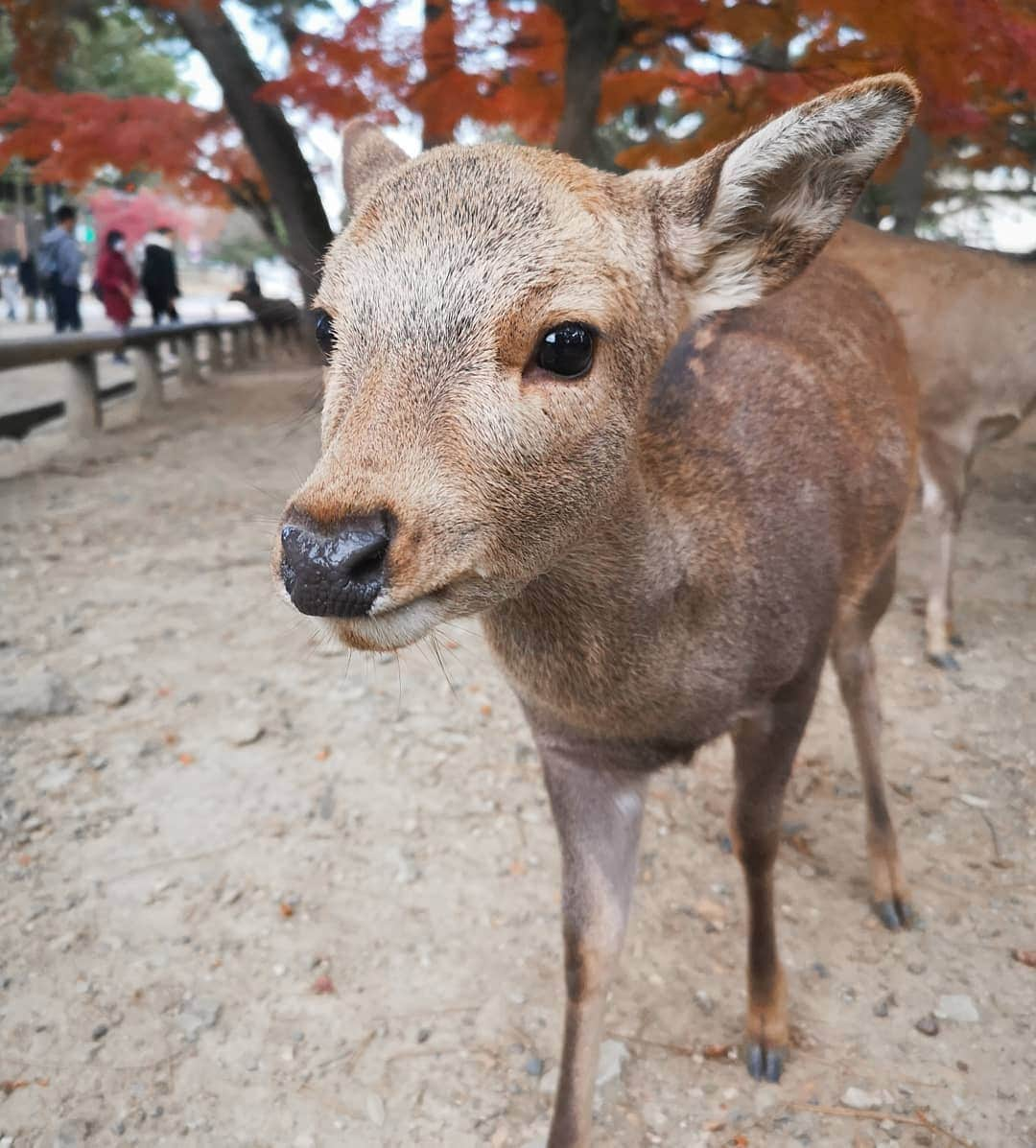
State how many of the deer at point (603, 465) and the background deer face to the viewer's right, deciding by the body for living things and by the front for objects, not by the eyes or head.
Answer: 0

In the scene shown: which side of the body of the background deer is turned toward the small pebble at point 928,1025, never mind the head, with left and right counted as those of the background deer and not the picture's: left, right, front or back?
left

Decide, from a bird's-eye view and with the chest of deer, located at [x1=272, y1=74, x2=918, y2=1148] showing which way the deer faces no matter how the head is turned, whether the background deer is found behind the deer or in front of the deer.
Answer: behind

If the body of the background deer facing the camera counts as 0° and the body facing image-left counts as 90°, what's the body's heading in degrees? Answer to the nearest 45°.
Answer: approximately 90°

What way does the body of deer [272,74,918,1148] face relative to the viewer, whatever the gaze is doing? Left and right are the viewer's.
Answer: facing the viewer and to the left of the viewer

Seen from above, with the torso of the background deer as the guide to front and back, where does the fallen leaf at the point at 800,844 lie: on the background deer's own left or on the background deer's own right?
on the background deer's own left

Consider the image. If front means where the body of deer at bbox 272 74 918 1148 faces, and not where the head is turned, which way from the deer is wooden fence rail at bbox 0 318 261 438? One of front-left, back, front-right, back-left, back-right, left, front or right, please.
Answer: right

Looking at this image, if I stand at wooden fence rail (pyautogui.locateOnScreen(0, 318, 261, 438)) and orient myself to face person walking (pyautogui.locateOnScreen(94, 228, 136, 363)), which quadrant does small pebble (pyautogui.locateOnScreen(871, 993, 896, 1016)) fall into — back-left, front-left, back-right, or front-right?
back-right

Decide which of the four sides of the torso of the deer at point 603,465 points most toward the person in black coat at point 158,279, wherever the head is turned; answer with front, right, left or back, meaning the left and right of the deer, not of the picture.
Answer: right

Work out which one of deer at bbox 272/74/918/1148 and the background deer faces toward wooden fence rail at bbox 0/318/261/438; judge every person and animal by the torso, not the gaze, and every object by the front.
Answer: the background deer

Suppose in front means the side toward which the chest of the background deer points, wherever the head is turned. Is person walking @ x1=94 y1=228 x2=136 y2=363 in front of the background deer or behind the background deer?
in front
